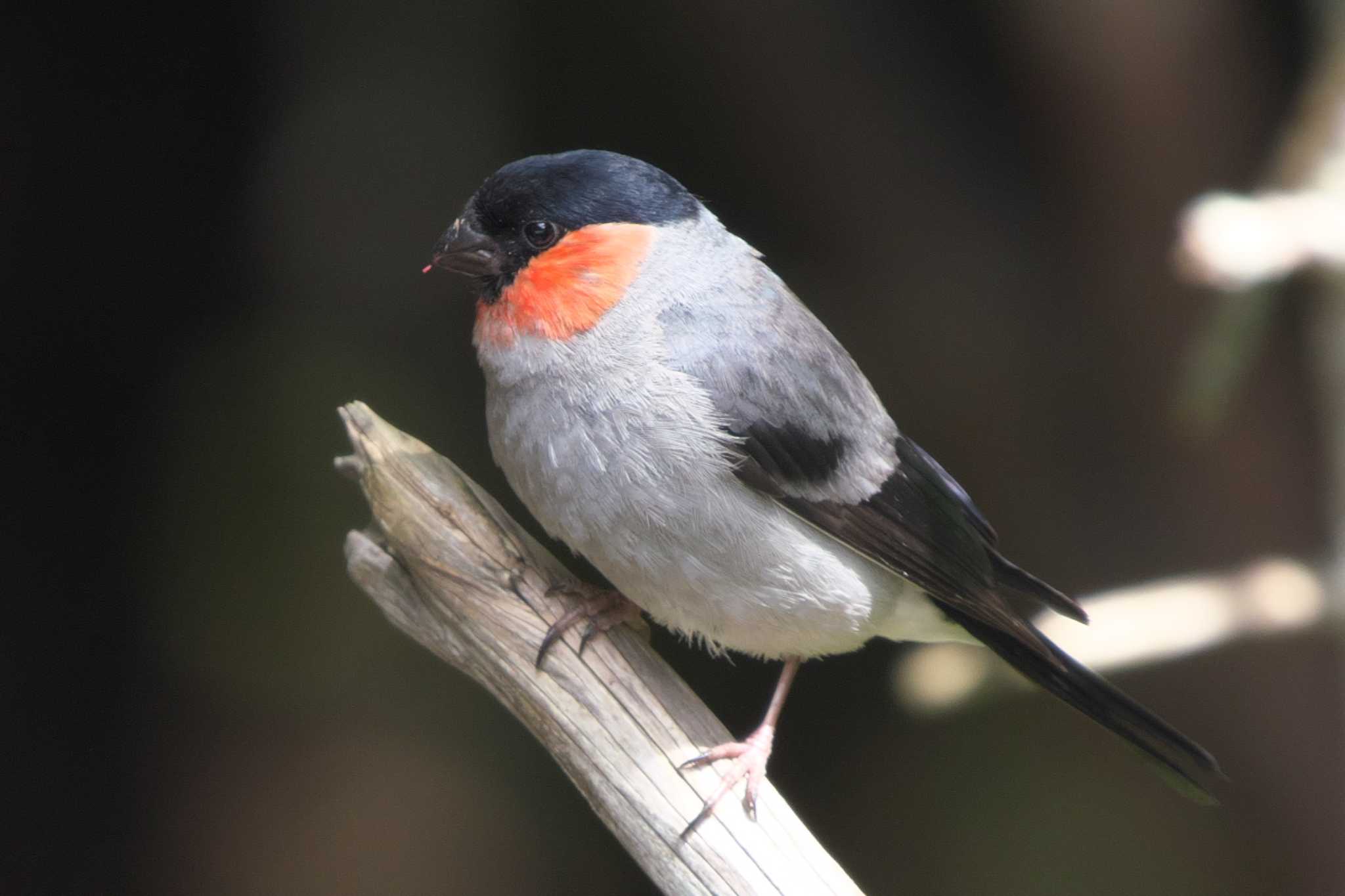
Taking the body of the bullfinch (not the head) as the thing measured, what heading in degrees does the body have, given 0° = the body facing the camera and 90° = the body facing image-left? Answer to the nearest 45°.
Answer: approximately 90°
